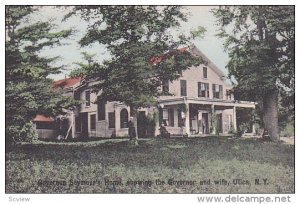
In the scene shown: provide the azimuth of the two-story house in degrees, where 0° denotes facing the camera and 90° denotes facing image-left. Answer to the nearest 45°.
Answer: approximately 315°

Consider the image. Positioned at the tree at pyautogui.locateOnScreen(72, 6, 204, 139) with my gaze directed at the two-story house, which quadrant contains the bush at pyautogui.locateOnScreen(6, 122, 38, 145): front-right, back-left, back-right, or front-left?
back-left

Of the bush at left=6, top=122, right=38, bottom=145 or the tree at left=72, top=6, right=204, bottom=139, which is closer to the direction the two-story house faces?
the tree
